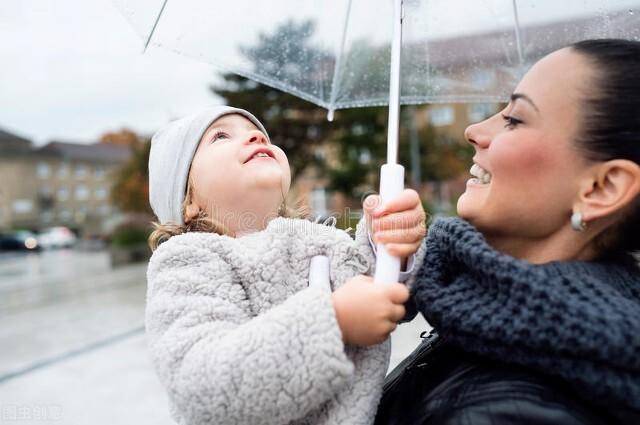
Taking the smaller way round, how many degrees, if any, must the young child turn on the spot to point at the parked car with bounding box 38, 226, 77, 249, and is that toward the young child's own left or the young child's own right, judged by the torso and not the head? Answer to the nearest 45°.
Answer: approximately 180°

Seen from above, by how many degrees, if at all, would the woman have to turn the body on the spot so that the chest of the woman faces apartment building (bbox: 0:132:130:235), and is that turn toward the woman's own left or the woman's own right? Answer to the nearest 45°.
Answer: approximately 45° to the woman's own right

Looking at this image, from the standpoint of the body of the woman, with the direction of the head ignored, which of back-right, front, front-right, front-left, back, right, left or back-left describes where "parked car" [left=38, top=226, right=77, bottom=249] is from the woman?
front-right

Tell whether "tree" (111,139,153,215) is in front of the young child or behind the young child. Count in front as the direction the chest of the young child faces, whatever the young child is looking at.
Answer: behind

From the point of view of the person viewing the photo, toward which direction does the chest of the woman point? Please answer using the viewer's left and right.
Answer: facing to the left of the viewer

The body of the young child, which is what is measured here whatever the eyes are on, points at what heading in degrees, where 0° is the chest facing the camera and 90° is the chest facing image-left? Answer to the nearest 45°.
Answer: approximately 315°
